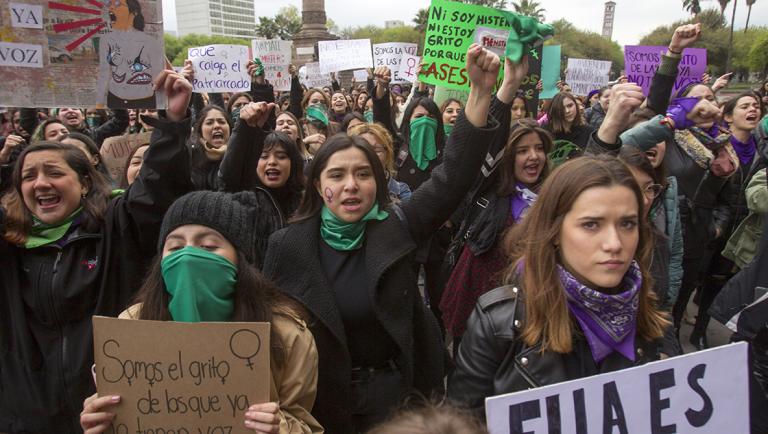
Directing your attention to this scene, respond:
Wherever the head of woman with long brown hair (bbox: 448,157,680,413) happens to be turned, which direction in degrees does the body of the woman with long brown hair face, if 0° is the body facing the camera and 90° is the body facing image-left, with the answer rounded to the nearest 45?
approximately 315°

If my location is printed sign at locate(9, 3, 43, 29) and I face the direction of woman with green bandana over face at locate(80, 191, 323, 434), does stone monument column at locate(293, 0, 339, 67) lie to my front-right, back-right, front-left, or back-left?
back-left

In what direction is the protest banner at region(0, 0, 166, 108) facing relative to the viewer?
toward the camera

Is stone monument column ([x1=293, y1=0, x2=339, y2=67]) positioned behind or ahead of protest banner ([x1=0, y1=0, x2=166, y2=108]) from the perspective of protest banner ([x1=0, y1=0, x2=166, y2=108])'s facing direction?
behind

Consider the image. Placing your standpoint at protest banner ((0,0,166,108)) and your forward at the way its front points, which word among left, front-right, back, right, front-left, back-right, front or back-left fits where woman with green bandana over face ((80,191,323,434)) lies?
front

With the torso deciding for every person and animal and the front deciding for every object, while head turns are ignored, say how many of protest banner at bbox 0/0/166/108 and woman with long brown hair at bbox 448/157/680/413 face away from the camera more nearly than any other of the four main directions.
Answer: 0

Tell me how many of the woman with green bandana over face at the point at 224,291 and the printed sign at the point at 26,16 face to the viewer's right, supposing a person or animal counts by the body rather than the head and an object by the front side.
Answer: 0

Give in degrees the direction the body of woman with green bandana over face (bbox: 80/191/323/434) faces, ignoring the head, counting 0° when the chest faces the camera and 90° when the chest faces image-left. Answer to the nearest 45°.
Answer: approximately 45°

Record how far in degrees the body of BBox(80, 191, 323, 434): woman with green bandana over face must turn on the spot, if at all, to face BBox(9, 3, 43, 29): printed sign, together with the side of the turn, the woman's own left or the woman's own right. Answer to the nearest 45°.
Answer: approximately 90° to the woman's own right
